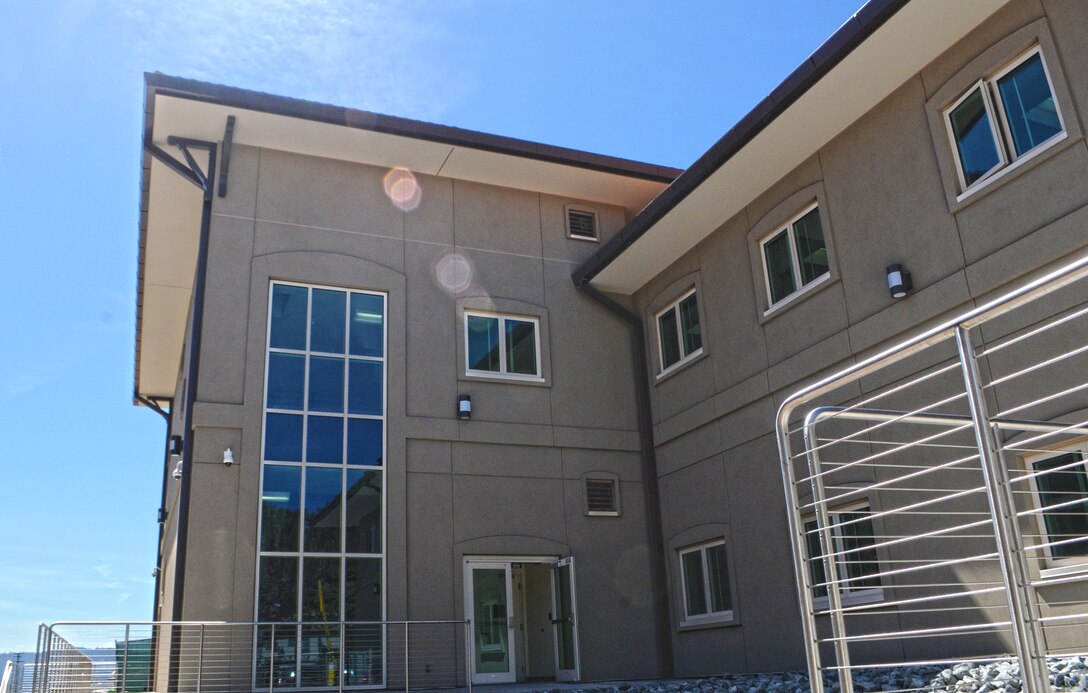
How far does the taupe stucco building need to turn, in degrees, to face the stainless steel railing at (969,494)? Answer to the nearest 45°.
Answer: approximately 45° to its left

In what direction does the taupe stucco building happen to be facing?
toward the camera

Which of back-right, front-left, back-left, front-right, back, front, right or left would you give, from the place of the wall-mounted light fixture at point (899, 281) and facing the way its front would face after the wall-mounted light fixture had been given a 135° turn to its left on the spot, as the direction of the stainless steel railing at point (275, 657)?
back

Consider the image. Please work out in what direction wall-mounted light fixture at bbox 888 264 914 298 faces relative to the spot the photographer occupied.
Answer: facing the viewer and to the left of the viewer
